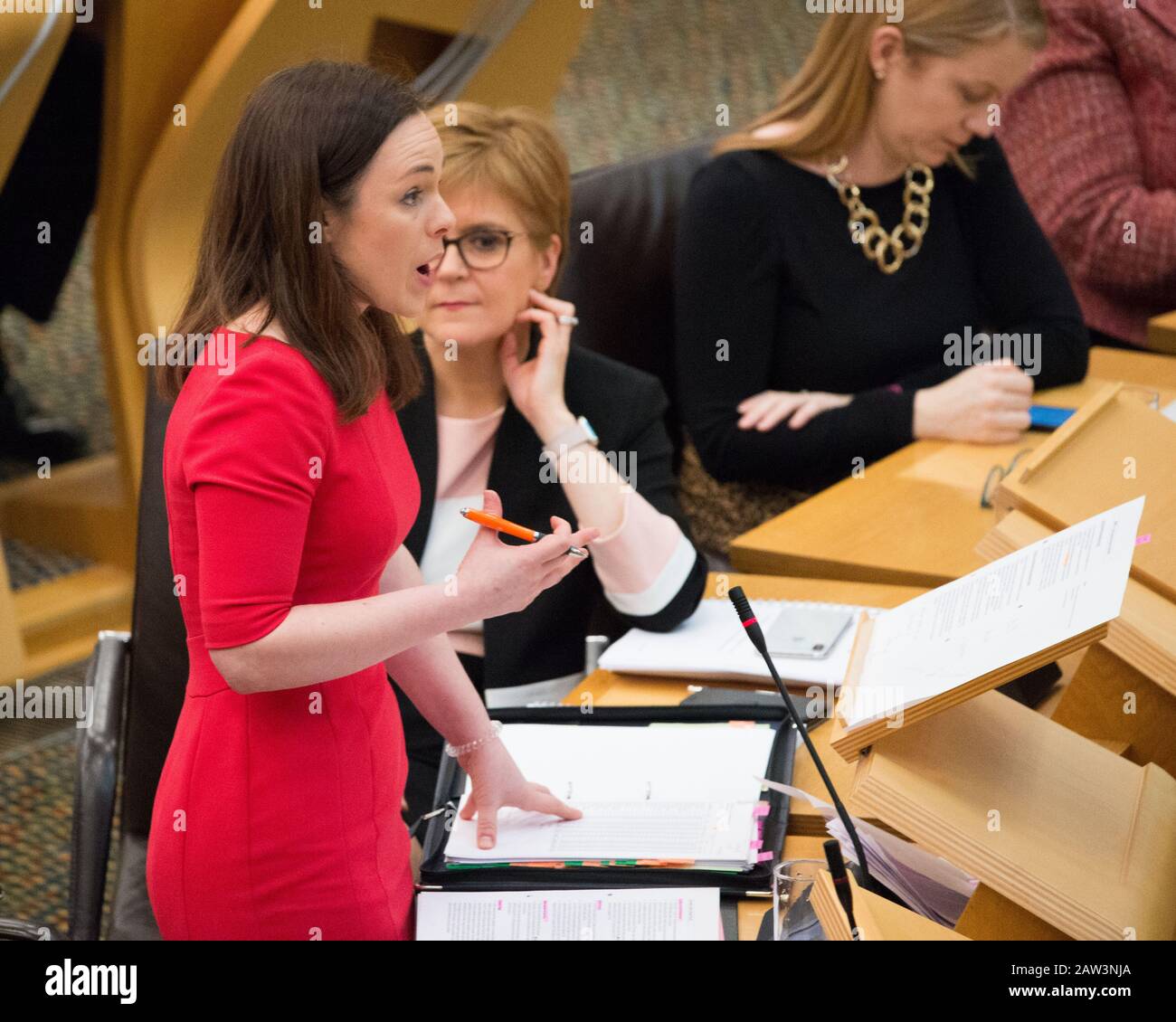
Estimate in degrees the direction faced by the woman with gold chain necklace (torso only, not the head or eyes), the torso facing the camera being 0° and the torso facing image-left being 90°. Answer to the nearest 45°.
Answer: approximately 315°

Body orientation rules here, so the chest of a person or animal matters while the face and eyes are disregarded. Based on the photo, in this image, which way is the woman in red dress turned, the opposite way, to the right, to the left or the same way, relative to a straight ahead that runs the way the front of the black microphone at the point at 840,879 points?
the opposite way

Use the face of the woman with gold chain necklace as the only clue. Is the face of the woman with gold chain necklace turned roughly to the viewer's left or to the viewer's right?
to the viewer's right

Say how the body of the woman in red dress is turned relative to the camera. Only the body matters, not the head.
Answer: to the viewer's right

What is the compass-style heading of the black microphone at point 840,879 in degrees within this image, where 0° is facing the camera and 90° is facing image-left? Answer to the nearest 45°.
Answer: approximately 90°

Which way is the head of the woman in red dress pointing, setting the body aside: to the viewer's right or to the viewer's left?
to the viewer's right

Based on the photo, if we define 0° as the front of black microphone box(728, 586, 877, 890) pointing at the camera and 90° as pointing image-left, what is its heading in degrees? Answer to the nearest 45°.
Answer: approximately 90°

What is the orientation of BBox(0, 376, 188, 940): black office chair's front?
to the viewer's right
